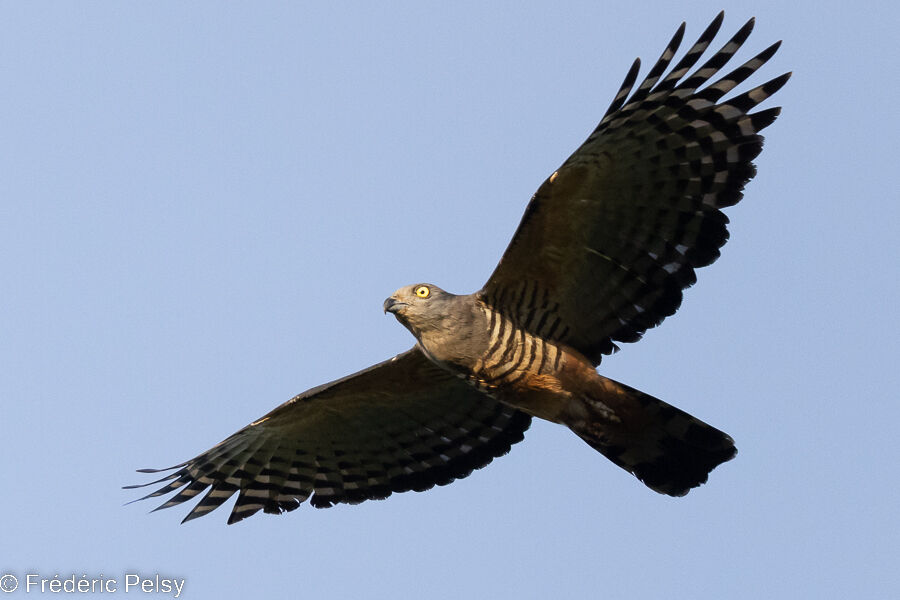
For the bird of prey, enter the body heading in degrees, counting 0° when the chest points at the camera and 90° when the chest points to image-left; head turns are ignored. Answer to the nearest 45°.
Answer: approximately 90°
